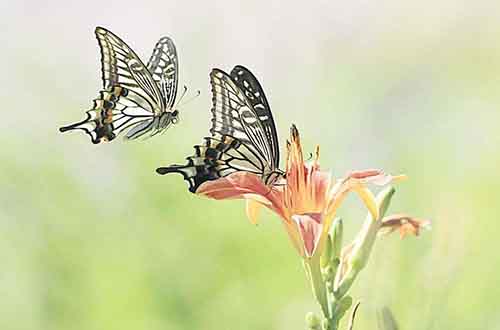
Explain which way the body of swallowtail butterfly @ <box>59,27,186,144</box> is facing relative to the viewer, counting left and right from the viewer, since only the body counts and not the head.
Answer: facing to the right of the viewer

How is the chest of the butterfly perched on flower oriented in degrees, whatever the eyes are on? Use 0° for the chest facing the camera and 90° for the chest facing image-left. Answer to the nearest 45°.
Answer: approximately 270°

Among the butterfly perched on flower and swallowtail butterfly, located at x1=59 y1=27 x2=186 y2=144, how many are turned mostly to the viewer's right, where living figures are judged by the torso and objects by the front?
2

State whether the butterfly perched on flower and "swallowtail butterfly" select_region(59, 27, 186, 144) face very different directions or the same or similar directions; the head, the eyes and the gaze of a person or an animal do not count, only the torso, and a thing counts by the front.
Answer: same or similar directions
